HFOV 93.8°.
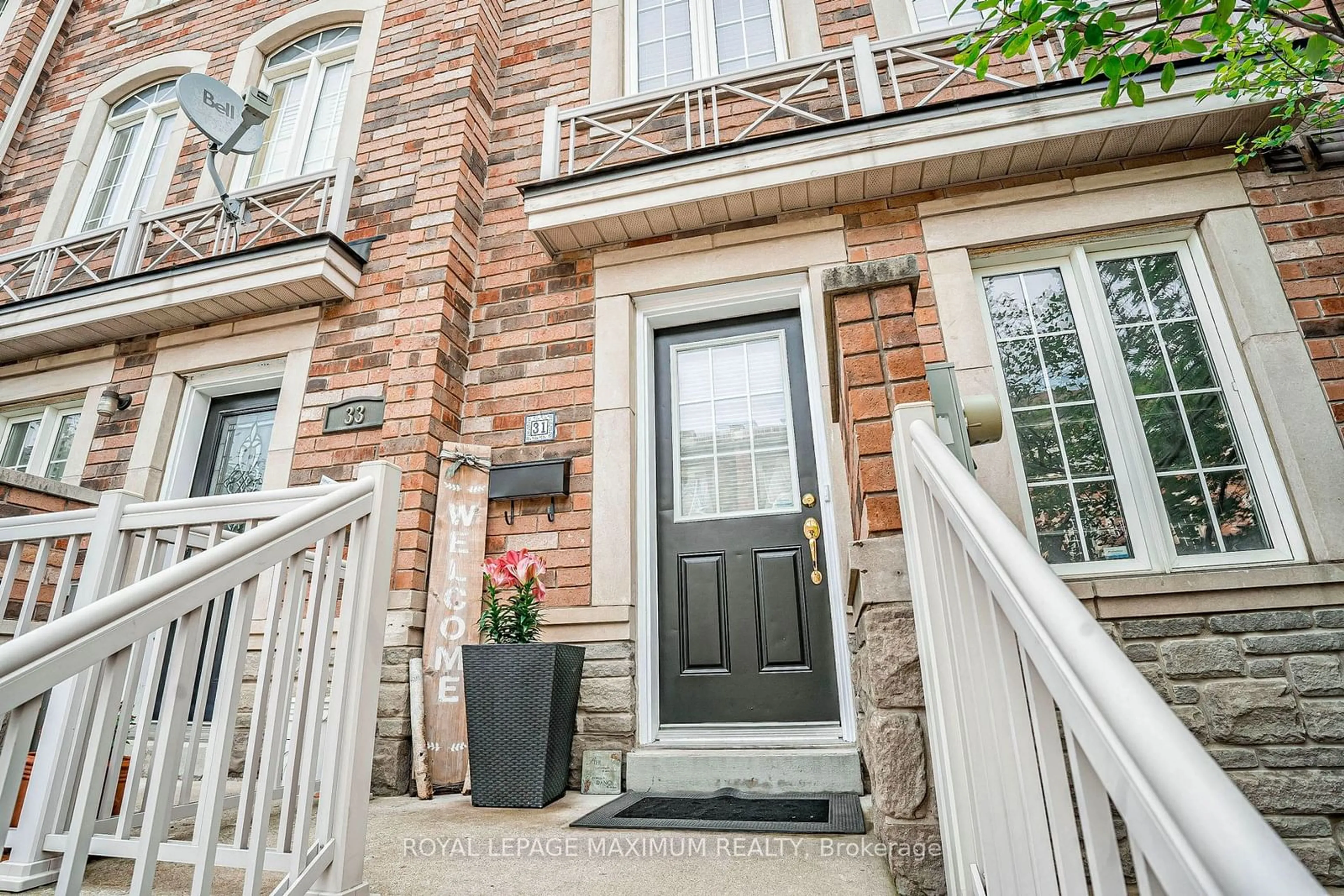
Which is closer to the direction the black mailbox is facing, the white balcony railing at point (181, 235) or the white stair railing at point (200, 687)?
the white stair railing

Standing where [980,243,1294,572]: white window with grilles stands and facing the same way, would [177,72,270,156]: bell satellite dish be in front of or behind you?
in front

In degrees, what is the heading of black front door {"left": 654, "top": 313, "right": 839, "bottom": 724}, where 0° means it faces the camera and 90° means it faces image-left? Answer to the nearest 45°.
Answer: approximately 0°

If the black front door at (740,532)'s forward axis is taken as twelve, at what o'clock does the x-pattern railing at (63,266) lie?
The x-pattern railing is roughly at 3 o'clock from the black front door.

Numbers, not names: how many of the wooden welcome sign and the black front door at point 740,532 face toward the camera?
2
